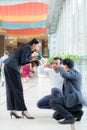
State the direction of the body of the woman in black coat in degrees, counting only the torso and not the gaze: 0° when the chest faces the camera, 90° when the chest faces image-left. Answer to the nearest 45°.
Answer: approximately 270°
